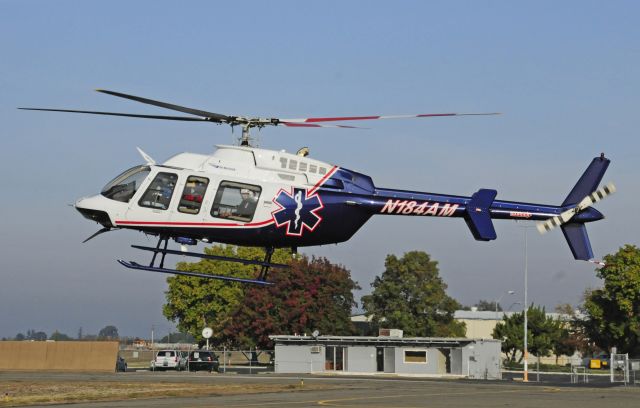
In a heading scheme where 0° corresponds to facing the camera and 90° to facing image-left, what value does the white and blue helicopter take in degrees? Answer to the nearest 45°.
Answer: approximately 90°
